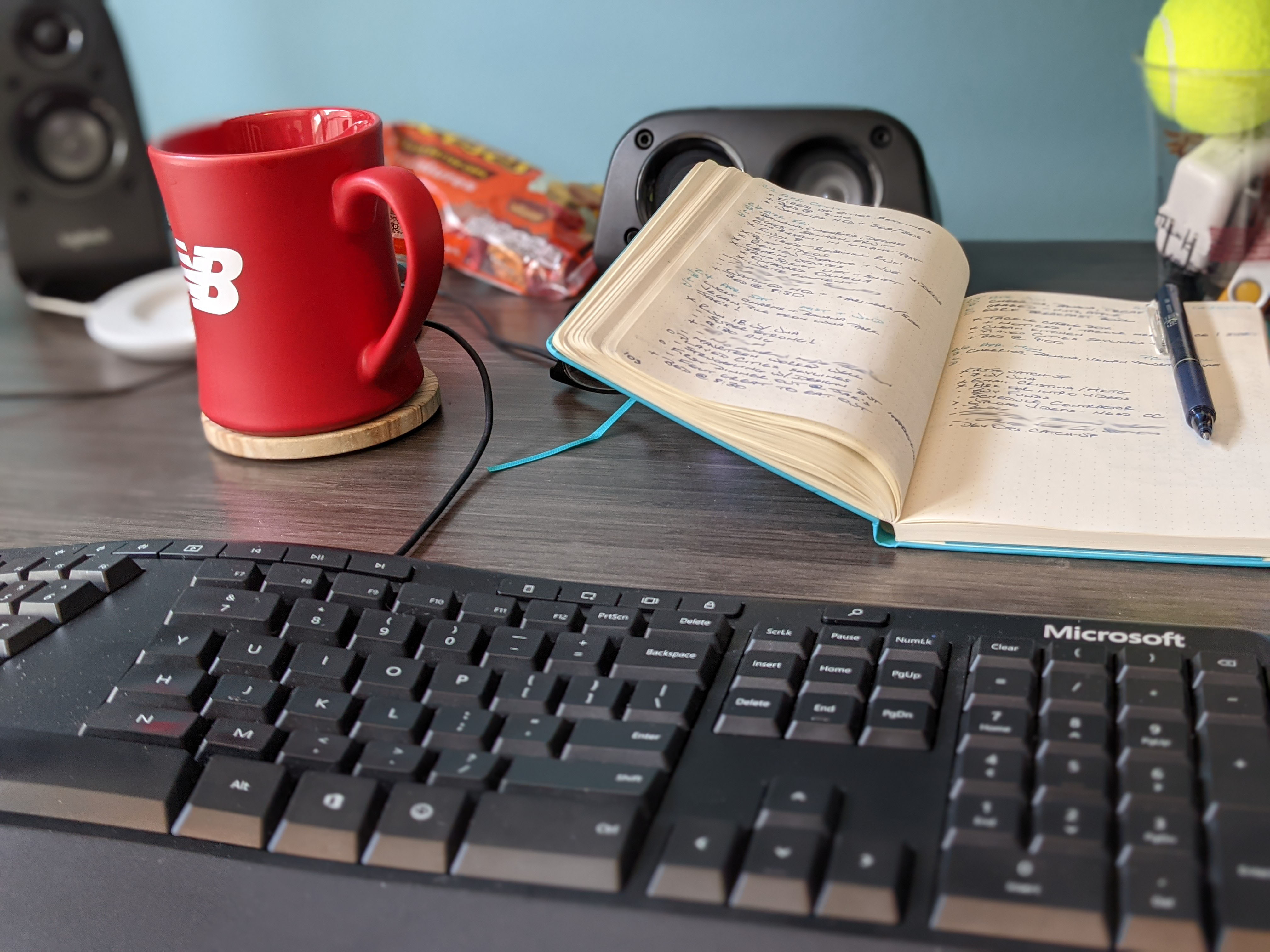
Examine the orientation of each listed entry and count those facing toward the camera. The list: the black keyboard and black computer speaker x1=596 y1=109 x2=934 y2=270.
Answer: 2

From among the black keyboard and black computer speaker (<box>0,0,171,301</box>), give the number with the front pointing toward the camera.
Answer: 2

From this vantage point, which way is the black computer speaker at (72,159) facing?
toward the camera

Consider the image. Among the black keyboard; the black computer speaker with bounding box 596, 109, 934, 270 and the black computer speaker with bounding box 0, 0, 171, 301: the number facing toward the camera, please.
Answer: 3

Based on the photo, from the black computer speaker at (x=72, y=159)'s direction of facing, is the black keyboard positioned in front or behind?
in front

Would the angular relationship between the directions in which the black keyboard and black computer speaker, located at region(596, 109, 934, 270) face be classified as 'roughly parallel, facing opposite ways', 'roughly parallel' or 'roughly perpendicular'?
roughly parallel

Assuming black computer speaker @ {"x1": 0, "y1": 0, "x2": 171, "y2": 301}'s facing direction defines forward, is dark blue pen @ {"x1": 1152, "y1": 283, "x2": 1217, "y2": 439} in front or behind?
in front
